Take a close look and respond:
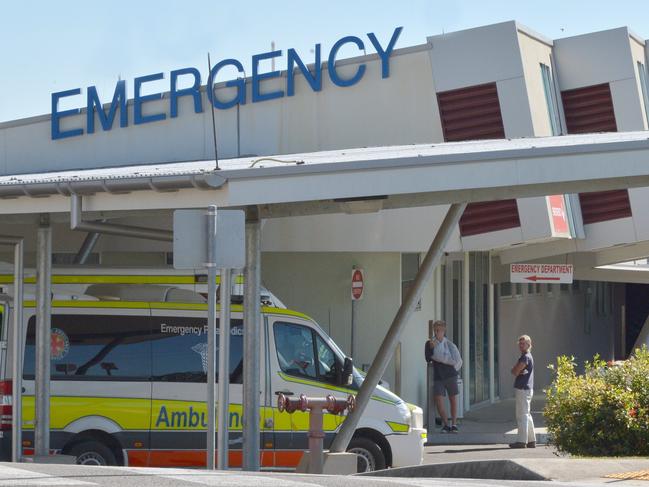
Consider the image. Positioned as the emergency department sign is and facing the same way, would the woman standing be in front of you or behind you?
in front

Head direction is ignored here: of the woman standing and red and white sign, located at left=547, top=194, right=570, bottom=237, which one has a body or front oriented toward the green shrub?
the red and white sign

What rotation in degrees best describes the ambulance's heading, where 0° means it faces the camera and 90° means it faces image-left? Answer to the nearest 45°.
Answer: approximately 270°

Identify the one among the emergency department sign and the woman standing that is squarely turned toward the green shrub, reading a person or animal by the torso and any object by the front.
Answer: the emergency department sign

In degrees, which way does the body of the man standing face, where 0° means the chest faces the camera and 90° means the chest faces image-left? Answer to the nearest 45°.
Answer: approximately 0°

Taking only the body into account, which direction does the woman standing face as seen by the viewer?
to the viewer's left

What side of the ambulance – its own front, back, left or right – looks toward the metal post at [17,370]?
back
